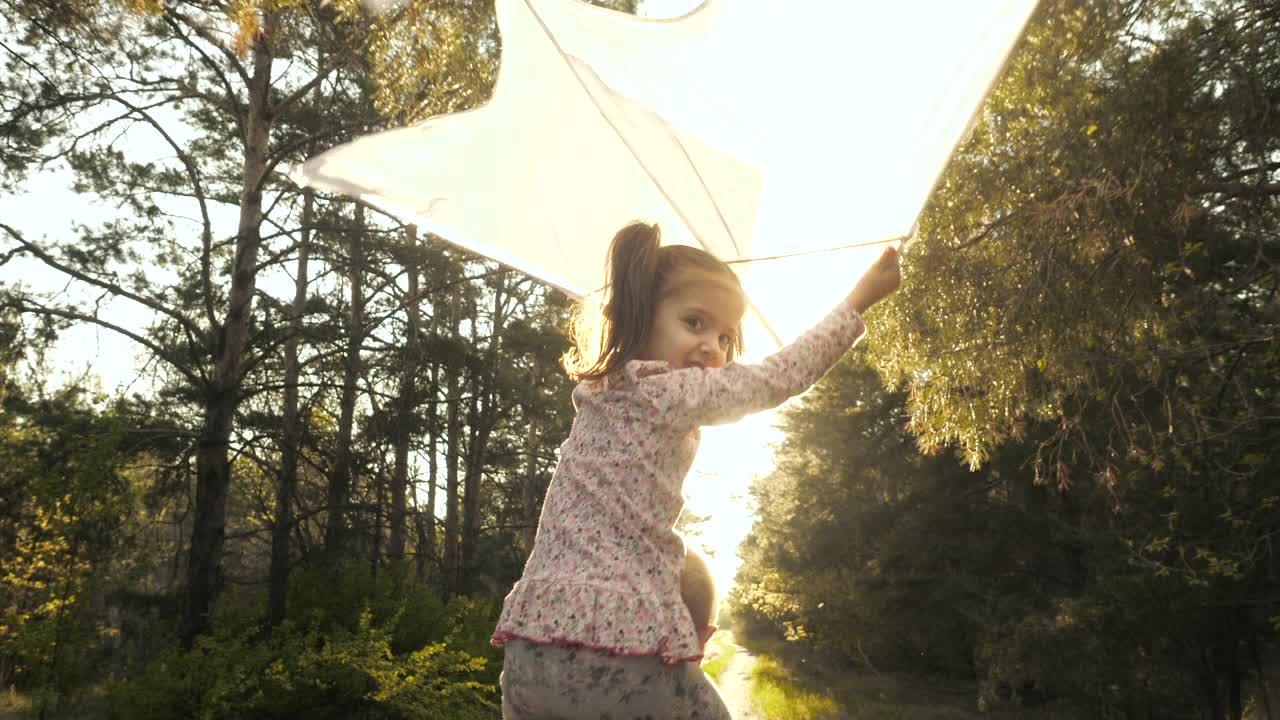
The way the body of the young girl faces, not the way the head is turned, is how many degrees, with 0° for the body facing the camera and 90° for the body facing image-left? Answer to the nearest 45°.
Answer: approximately 225°

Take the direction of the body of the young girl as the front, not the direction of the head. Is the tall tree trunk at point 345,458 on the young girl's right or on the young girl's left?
on the young girl's left

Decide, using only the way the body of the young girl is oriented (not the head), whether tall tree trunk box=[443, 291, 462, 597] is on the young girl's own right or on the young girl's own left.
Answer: on the young girl's own left

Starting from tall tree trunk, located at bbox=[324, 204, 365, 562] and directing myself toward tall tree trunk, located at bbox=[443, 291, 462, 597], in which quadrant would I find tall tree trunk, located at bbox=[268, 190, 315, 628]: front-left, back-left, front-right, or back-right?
back-left

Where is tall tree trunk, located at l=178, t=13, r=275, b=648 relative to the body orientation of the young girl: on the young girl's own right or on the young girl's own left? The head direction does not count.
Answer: on the young girl's own left

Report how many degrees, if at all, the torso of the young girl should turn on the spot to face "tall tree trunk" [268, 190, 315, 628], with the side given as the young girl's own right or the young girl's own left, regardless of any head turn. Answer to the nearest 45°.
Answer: approximately 90° to the young girl's own left

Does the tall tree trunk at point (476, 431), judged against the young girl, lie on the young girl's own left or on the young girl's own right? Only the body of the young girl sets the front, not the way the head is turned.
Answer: on the young girl's own left

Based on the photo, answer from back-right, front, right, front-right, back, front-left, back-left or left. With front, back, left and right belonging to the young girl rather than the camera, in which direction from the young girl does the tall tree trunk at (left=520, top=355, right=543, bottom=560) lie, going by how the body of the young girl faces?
front-left
